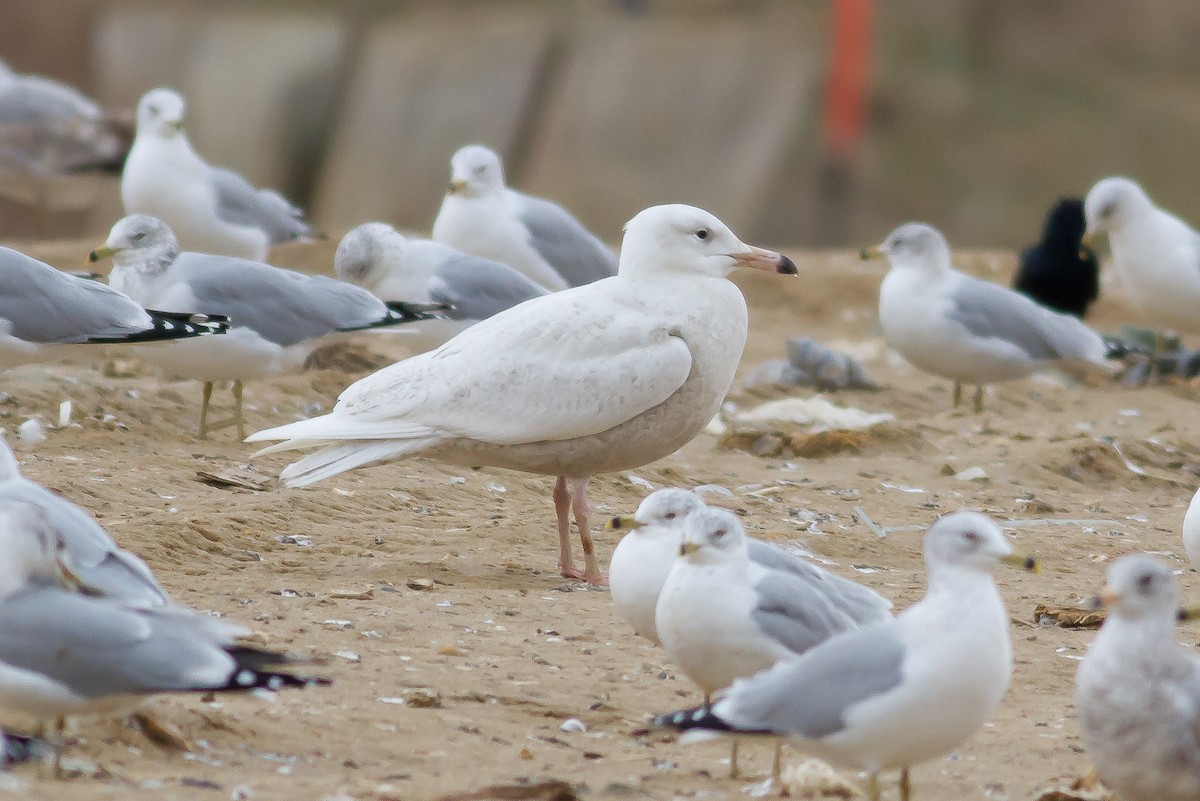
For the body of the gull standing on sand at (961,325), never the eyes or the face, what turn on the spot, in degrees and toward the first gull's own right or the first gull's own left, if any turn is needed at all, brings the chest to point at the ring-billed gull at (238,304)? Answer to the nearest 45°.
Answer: approximately 45° to the first gull's own left

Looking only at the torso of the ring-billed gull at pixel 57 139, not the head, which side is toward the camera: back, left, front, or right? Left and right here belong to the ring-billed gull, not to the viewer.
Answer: left

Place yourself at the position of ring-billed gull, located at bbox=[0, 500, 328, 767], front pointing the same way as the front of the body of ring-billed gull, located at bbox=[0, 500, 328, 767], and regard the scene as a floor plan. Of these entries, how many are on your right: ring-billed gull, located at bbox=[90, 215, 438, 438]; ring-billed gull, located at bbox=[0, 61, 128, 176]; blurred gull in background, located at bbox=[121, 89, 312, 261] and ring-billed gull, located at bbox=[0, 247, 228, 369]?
4

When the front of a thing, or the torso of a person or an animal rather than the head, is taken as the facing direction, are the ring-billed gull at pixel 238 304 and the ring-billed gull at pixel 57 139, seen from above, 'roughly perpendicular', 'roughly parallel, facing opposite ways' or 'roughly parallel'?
roughly parallel

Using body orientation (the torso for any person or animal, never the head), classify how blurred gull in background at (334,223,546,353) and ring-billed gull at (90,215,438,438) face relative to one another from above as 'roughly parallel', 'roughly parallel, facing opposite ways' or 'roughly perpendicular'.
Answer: roughly parallel

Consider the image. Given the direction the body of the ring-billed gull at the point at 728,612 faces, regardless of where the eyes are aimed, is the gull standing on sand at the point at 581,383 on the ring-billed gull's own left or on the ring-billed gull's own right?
on the ring-billed gull's own right

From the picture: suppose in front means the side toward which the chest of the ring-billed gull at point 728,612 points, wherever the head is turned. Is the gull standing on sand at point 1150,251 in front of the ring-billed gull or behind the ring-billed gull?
behind

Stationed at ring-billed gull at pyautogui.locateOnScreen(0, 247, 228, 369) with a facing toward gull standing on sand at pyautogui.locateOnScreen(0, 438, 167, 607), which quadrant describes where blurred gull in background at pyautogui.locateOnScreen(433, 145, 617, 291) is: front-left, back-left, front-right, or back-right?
back-left

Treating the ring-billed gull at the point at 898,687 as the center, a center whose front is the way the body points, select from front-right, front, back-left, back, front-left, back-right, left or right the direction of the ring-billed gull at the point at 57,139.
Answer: back-left

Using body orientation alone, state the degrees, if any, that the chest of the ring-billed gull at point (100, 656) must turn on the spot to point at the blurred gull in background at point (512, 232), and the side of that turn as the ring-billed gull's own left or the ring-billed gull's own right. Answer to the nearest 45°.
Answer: approximately 90° to the ring-billed gull's own right

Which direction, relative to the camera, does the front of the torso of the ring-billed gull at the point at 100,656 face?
to the viewer's left

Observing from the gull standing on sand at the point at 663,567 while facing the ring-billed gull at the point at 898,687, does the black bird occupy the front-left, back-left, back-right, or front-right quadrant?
back-left

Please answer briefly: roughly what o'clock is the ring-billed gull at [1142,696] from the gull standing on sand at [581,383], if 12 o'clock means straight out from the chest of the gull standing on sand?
The ring-billed gull is roughly at 2 o'clock from the gull standing on sand.

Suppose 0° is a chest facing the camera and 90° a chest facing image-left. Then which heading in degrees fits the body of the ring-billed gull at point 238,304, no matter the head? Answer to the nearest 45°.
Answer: approximately 90°

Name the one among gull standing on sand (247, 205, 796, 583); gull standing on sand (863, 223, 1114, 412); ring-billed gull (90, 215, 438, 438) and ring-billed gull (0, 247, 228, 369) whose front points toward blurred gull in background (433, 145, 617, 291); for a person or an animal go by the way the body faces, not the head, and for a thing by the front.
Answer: gull standing on sand (863, 223, 1114, 412)

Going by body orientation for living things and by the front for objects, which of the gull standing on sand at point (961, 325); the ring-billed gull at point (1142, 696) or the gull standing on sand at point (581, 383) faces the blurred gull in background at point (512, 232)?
the gull standing on sand at point (961, 325)

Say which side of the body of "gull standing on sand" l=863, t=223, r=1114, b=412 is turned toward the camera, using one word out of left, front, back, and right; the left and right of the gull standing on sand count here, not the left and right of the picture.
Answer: left

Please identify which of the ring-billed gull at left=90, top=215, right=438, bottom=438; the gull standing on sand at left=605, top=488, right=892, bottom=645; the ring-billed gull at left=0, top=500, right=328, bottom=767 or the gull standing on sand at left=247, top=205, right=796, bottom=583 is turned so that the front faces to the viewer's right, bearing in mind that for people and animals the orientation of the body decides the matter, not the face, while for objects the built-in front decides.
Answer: the gull standing on sand at left=247, top=205, right=796, bottom=583

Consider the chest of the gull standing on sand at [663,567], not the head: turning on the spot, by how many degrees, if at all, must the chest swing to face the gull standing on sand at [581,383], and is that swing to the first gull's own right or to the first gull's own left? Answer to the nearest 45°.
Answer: approximately 90° to the first gull's own right

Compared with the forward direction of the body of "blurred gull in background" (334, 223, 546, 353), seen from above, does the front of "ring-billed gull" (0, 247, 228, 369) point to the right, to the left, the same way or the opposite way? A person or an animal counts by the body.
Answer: the same way

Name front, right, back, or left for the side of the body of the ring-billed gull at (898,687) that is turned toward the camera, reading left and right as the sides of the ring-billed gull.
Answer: right

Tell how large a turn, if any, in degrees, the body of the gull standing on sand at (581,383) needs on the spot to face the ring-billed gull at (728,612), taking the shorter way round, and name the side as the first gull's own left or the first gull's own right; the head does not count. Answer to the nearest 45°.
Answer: approximately 90° to the first gull's own right

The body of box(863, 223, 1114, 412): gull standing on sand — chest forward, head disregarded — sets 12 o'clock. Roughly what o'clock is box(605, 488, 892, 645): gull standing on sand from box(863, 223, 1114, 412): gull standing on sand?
box(605, 488, 892, 645): gull standing on sand is roughly at 9 o'clock from box(863, 223, 1114, 412): gull standing on sand.
